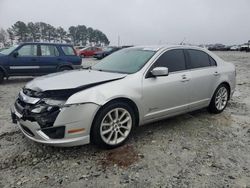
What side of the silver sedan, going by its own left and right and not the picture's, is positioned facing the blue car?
right

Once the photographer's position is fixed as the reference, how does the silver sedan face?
facing the viewer and to the left of the viewer
